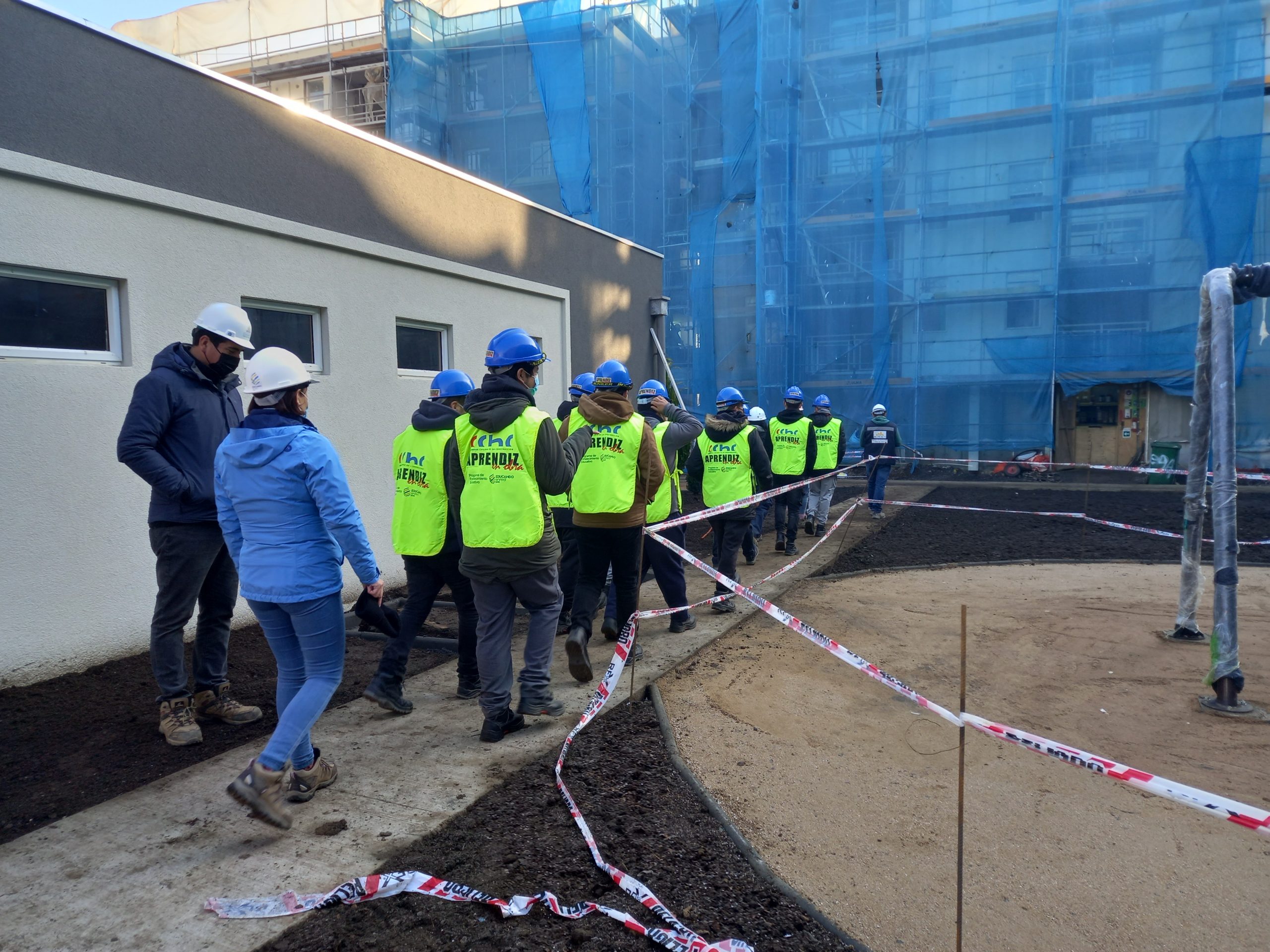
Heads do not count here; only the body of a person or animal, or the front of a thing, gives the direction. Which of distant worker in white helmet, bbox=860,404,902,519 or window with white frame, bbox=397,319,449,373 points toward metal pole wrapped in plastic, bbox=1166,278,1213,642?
the window with white frame

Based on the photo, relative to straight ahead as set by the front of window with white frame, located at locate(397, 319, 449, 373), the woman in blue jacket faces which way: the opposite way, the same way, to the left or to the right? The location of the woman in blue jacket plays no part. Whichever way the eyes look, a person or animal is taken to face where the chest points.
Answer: to the left

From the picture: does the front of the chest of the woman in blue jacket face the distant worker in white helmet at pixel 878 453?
yes

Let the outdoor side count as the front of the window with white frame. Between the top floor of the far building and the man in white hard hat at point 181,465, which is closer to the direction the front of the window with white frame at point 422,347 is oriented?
the man in white hard hat

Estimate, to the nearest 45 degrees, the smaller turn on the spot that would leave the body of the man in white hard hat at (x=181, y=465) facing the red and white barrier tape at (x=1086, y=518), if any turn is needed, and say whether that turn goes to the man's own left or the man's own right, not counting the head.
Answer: approximately 45° to the man's own left

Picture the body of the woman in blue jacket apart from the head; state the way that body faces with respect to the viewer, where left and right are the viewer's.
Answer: facing away from the viewer and to the right of the viewer
